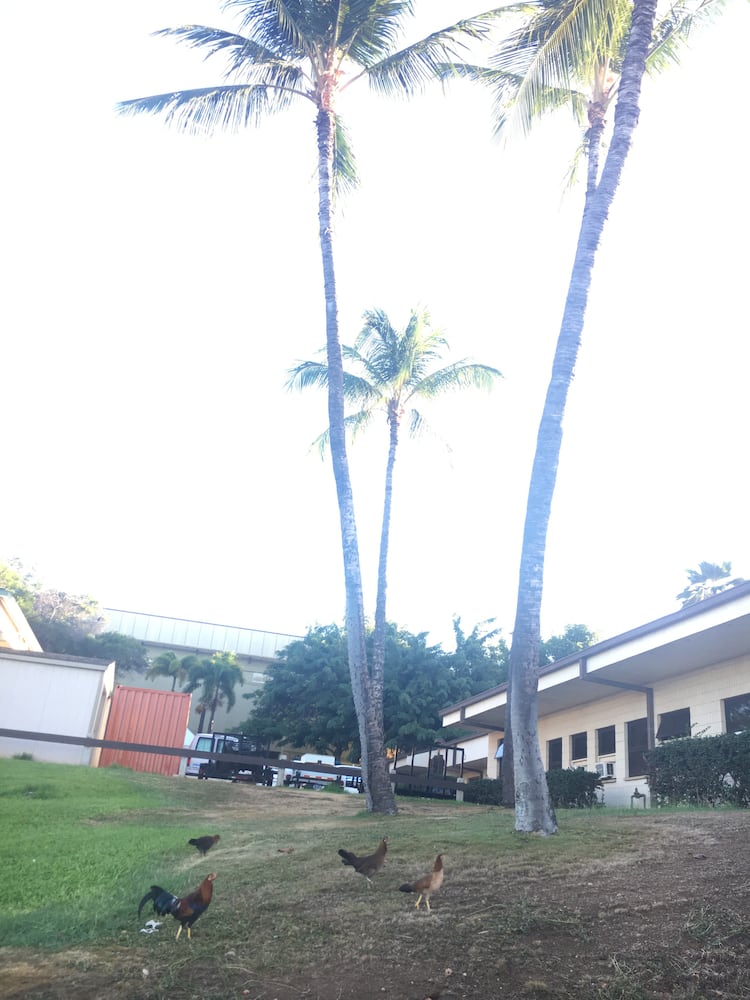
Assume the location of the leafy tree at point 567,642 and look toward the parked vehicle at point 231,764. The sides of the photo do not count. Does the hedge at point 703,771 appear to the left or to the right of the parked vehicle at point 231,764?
left

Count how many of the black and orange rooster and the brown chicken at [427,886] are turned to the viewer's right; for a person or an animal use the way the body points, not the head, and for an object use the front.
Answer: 2

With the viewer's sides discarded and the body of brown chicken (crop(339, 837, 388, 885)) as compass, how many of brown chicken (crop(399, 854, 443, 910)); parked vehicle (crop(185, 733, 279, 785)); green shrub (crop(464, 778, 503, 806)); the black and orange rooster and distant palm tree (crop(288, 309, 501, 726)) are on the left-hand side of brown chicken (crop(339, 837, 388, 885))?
3

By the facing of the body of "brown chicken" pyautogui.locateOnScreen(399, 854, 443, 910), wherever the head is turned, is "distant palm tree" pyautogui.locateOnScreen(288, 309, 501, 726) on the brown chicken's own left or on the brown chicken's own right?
on the brown chicken's own left

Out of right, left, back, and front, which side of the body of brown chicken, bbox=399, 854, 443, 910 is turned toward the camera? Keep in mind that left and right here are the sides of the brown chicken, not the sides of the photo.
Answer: right

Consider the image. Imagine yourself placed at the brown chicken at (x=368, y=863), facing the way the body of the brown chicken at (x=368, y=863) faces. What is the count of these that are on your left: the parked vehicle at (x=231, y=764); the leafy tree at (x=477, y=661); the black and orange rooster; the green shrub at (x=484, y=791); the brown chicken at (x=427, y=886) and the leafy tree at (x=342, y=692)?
4

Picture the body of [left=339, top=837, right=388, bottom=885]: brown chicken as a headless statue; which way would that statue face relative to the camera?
to the viewer's right

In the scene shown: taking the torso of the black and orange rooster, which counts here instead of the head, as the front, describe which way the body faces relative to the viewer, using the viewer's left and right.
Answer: facing to the right of the viewer

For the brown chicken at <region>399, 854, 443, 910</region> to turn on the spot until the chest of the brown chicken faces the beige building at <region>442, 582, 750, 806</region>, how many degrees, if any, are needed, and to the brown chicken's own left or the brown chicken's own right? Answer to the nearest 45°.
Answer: approximately 90° to the brown chicken's own left
